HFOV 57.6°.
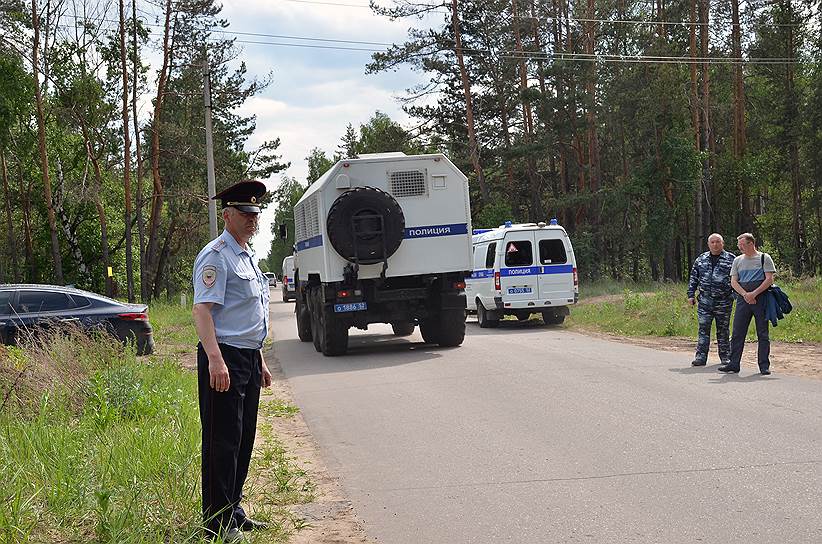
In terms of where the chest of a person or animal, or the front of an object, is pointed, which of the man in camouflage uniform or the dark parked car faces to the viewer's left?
the dark parked car

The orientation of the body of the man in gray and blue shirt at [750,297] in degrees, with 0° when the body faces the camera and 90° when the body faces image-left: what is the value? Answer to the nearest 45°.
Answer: approximately 45°

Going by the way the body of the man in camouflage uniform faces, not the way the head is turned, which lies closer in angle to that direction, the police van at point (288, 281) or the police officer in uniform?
the police officer in uniform

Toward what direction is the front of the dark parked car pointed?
to the viewer's left

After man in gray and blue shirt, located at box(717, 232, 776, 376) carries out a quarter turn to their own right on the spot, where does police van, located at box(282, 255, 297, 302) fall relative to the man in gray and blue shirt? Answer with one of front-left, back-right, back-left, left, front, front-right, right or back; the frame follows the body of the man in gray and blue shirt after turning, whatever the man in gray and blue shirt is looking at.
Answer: front

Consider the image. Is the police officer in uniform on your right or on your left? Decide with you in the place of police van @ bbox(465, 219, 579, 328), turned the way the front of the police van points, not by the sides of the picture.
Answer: on your left

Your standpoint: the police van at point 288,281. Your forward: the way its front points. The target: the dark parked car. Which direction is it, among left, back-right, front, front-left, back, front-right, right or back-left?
back

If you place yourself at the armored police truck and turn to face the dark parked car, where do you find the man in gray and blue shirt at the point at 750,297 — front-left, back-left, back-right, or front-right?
back-left
